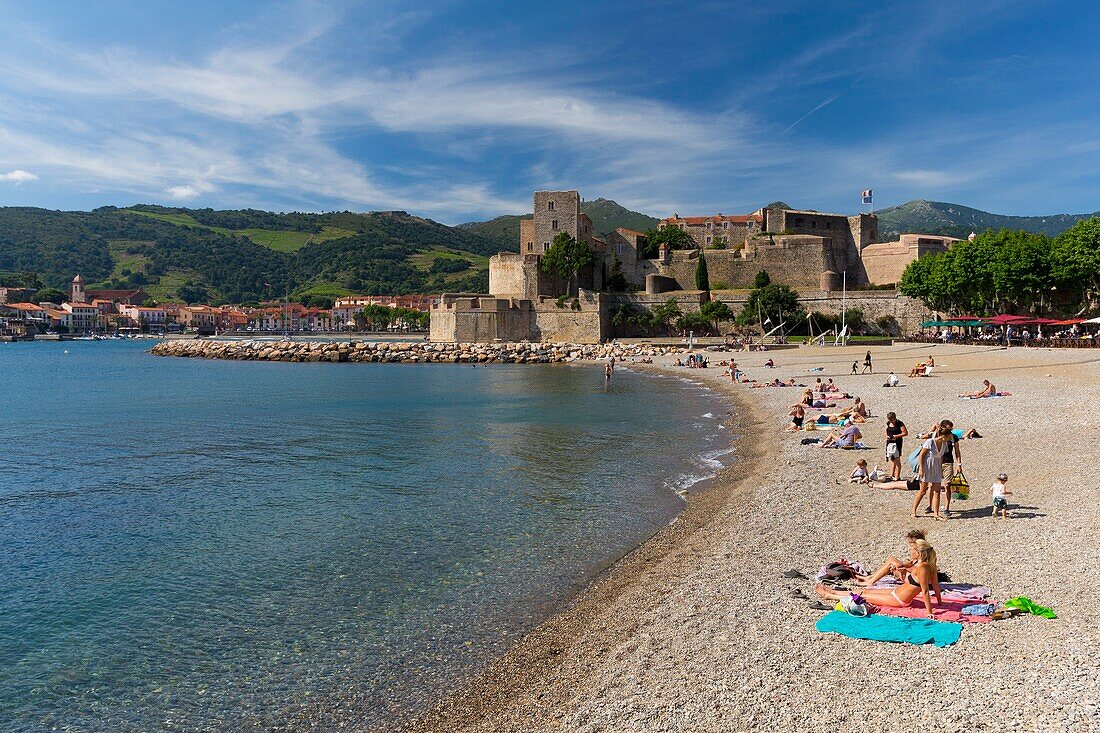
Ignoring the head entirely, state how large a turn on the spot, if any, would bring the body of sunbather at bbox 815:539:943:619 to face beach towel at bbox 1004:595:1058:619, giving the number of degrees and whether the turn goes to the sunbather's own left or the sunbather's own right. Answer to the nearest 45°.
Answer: approximately 180°

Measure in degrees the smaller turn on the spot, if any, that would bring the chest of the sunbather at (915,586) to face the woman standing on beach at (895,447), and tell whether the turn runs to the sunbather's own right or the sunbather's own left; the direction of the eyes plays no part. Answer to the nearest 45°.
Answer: approximately 90° to the sunbather's own right

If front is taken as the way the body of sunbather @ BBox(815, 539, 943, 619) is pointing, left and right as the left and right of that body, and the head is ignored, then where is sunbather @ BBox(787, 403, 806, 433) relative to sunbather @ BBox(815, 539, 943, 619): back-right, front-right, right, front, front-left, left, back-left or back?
right

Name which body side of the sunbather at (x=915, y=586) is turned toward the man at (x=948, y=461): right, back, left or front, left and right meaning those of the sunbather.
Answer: right

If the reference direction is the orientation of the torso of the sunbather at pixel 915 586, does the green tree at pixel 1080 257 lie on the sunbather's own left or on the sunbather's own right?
on the sunbather's own right

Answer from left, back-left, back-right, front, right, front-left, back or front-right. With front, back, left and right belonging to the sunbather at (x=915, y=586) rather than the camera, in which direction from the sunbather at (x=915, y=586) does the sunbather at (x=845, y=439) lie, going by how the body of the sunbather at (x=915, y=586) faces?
right

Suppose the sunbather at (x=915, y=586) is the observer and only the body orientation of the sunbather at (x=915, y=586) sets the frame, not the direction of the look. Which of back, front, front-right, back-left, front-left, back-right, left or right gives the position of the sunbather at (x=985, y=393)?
right

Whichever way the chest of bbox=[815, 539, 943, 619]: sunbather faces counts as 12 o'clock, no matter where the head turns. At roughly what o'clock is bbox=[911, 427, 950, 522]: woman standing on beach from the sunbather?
The woman standing on beach is roughly at 3 o'clock from the sunbather.

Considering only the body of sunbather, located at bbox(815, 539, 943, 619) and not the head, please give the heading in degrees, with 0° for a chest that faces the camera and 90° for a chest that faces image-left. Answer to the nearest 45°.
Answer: approximately 90°

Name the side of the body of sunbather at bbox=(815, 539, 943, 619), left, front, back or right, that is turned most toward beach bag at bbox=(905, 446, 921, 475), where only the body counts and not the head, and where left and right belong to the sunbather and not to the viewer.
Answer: right
